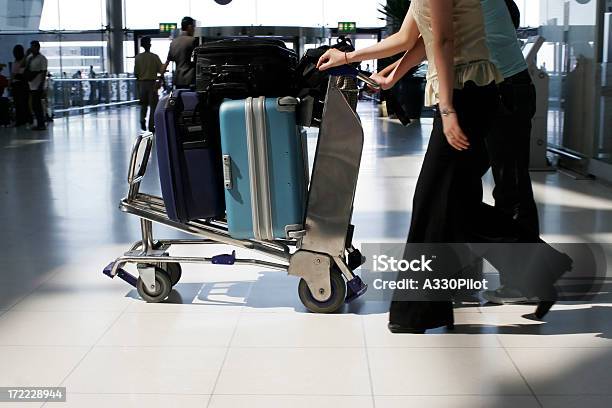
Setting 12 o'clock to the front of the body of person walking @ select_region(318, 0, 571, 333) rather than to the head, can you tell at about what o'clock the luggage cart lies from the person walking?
The luggage cart is roughly at 1 o'clock from the person walking.

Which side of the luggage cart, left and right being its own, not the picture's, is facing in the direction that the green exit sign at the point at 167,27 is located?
right

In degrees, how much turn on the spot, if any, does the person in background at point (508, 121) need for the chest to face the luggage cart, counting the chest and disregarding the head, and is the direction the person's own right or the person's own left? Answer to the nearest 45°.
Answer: approximately 45° to the person's own left

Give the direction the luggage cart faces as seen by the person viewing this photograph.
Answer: facing to the left of the viewer

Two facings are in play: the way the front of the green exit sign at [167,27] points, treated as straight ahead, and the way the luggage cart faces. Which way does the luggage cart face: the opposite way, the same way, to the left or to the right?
to the right

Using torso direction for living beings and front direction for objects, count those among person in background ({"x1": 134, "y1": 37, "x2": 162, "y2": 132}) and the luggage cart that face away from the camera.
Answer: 1

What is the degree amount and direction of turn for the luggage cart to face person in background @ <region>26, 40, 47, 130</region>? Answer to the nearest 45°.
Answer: approximately 90° to its right

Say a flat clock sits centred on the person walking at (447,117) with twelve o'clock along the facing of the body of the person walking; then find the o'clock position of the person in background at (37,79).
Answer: The person in background is roughly at 2 o'clock from the person walking.

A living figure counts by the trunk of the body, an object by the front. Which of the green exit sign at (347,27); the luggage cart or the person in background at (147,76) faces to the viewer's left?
the luggage cart

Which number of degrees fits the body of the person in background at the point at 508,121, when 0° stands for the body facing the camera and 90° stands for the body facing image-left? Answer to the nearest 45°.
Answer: approximately 90°

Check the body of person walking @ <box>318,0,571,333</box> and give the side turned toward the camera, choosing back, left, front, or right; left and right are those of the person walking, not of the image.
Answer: left

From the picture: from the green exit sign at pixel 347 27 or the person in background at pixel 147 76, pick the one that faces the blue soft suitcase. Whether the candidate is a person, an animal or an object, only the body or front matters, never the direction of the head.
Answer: the green exit sign
